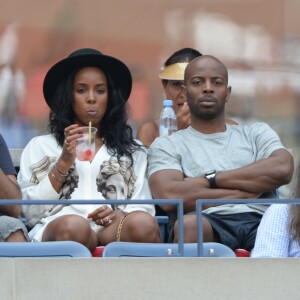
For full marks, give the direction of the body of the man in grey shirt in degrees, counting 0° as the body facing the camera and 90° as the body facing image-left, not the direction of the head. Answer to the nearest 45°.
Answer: approximately 0°

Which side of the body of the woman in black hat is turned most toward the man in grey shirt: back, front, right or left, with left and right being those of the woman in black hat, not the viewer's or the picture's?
left

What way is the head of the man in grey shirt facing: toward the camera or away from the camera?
toward the camera

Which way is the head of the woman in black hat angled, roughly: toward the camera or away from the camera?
toward the camera

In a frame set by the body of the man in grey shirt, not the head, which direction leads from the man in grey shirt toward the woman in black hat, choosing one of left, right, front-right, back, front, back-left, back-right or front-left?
right

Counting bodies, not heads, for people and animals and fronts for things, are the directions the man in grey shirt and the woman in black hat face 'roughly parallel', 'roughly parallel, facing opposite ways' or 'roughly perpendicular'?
roughly parallel

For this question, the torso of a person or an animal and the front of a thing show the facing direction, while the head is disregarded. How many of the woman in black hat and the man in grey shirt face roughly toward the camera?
2

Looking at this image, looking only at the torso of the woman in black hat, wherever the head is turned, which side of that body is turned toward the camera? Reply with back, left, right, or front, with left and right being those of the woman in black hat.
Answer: front
